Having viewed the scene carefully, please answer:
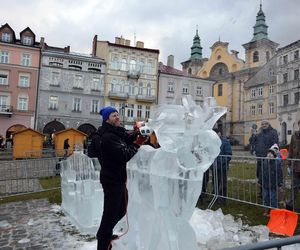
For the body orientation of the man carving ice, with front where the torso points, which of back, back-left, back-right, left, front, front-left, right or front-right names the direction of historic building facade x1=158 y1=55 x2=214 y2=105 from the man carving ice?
left

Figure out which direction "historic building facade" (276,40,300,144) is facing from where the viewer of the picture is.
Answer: facing the viewer and to the left of the viewer

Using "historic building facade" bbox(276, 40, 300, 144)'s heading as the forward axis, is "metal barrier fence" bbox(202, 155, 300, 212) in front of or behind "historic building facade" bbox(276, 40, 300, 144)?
in front

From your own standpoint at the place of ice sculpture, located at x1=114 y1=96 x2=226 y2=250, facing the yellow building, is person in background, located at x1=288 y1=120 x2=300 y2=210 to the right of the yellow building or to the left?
right

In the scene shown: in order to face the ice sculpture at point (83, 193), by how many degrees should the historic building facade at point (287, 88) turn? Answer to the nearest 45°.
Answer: approximately 45° to its left

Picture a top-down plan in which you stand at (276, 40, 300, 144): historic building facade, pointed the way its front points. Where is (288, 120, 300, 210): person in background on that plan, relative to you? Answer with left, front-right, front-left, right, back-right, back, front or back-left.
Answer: front-left

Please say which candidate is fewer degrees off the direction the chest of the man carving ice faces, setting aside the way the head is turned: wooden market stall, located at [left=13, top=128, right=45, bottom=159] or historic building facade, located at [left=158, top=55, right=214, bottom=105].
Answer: the historic building facade

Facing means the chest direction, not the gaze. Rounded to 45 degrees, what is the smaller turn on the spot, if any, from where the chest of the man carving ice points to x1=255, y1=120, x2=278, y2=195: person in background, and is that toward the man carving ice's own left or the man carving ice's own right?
approximately 45° to the man carving ice's own left

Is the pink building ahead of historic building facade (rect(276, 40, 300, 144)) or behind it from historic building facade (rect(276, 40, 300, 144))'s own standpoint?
ahead

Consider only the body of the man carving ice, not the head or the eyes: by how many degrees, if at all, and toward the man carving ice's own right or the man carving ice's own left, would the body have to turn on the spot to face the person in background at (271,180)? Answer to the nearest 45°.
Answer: approximately 45° to the man carving ice's own left

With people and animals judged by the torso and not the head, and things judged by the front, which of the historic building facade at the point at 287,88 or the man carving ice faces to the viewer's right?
the man carving ice

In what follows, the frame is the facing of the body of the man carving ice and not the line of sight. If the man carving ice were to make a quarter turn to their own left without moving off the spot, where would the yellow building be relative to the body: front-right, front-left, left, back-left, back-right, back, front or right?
front

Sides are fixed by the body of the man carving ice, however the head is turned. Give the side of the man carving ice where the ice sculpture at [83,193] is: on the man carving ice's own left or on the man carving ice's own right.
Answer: on the man carving ice's own left

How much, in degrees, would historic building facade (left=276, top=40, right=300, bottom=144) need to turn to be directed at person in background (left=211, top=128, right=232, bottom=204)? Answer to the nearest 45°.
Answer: approximately 45° to its left

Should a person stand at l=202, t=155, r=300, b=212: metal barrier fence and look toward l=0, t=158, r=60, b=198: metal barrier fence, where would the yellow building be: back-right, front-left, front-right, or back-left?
front-right

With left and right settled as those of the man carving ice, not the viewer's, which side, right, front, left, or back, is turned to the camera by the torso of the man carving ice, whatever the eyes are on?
right

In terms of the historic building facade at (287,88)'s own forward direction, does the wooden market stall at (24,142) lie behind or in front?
in front

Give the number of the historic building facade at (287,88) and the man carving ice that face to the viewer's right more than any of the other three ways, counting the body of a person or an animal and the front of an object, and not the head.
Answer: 1
